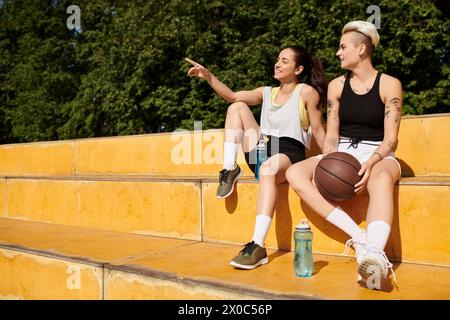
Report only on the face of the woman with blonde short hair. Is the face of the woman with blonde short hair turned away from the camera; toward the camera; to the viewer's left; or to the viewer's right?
to the viewer's left

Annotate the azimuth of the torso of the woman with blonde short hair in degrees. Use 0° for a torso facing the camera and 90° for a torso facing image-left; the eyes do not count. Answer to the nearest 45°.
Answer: approximately 0°
